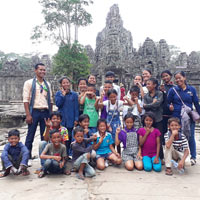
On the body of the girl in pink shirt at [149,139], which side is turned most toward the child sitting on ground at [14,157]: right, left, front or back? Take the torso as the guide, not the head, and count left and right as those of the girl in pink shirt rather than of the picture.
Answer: right

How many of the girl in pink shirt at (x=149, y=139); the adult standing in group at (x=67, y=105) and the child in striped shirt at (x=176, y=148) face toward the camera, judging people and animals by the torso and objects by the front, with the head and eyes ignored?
3

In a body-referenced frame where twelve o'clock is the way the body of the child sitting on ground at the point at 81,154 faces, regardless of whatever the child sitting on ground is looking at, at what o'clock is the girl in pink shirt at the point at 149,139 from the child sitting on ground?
The girl in pink shirt is roughly at 10 o'clock from the child sitting on ground.

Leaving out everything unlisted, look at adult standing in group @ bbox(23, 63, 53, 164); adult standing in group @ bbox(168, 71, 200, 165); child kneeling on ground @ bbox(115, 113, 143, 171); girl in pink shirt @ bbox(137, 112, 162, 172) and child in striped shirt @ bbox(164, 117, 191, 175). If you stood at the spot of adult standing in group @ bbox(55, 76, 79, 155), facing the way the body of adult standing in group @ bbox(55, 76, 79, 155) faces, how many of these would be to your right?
1

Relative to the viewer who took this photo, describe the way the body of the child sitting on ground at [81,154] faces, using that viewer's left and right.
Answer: facing the viewer and to the right of the viewer

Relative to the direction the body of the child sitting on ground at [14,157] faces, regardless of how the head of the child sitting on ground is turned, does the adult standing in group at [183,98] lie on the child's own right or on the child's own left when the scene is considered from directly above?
on the child's own left

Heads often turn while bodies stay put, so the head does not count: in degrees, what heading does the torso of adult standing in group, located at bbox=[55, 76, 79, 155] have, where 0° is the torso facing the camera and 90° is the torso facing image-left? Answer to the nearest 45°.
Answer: approximately 0°

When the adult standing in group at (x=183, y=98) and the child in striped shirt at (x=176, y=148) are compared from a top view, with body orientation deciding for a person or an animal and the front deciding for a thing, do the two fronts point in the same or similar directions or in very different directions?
same or similar directions

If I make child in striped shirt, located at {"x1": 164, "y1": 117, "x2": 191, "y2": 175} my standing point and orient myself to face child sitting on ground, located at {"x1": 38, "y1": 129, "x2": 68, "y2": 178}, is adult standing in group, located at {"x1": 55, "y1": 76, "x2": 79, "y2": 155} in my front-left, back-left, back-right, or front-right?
front-right

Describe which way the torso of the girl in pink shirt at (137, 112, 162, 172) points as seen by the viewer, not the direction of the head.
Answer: toward the camera

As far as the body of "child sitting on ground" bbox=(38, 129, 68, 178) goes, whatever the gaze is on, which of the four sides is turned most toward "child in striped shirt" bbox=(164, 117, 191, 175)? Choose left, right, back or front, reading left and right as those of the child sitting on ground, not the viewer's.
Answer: left

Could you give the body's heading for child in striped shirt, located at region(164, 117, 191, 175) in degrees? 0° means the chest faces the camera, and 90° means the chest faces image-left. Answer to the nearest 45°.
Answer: approximately 0°

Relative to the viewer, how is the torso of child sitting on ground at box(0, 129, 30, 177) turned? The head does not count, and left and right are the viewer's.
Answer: facing the viewer

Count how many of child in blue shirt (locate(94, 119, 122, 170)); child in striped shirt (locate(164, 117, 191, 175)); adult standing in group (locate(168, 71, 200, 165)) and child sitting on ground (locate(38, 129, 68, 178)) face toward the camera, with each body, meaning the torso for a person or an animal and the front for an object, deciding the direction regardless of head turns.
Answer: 4

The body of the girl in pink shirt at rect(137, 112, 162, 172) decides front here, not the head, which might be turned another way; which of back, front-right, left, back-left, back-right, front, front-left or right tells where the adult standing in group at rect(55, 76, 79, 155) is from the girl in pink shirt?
right

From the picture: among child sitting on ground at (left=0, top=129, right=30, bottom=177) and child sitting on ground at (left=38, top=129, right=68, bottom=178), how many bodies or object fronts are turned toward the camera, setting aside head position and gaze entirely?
2

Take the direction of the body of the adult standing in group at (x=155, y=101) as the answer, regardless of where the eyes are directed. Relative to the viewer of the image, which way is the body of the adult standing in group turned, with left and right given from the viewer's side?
facing the viewer and to the left of the viewer

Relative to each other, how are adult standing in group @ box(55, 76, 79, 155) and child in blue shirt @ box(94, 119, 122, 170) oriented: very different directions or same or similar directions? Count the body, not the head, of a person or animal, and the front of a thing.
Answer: same or similar directions
